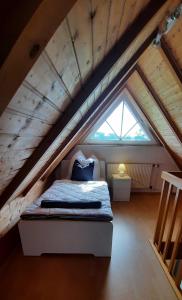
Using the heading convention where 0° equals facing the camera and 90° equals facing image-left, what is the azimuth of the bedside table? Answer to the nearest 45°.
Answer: approximately 0°

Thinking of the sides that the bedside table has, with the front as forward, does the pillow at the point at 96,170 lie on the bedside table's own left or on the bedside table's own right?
on the bedside table's own right

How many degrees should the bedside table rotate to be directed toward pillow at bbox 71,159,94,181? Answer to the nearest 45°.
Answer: approximately 45° to its right

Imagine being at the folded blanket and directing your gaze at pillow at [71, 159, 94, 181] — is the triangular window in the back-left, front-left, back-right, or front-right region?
front-right

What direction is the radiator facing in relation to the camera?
toward the camera

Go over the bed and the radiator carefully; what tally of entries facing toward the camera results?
2

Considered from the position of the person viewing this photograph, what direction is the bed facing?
facing the viewer

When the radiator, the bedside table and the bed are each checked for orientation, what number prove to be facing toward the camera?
3

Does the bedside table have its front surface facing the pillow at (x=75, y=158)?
no

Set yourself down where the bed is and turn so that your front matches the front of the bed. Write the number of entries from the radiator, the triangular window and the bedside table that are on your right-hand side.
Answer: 0

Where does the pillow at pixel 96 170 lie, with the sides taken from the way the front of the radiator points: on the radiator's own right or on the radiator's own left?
on the radiator's own right

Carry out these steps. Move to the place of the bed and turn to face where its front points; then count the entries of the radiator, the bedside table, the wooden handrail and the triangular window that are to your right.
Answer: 0
